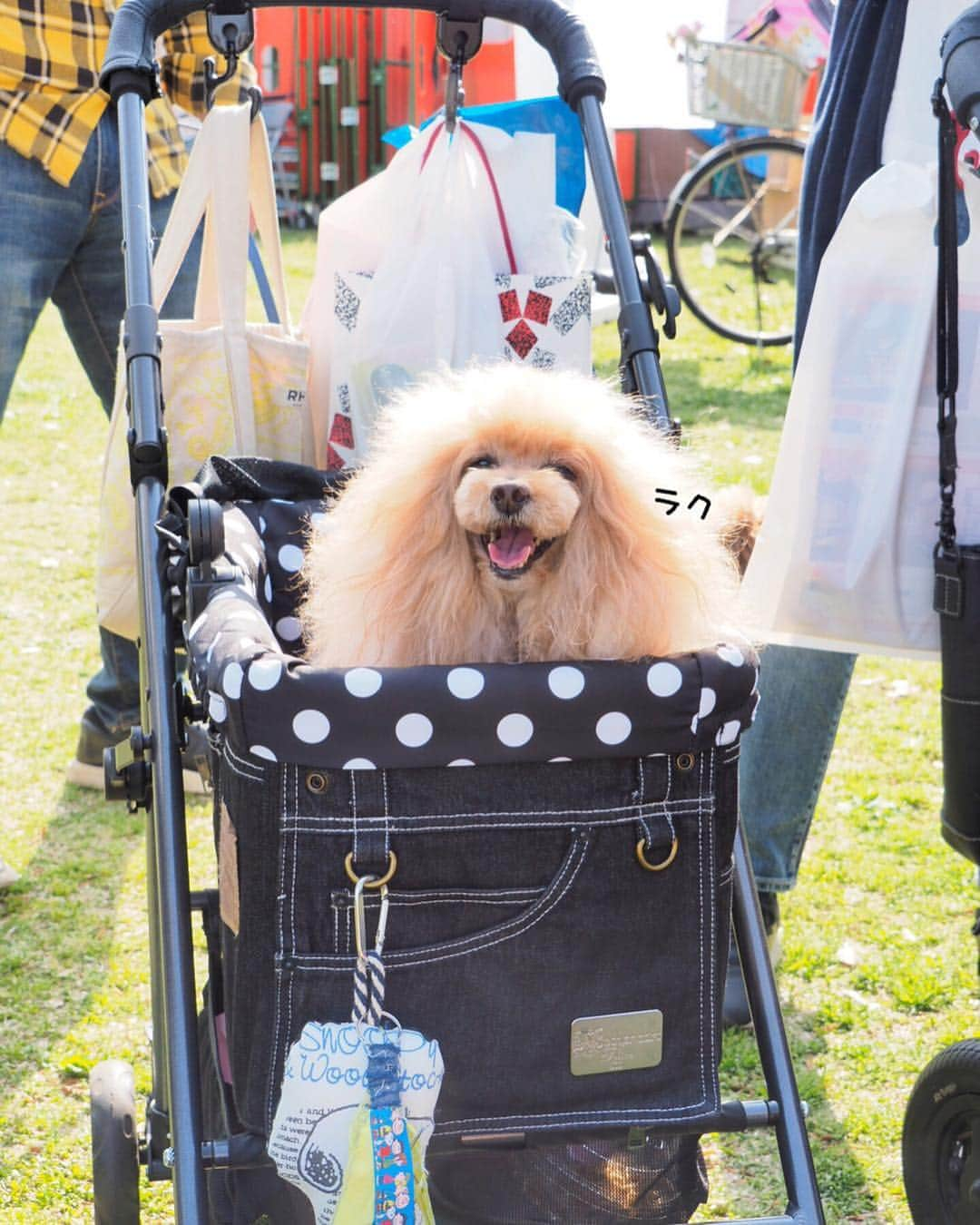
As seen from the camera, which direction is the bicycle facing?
to the viewer's left

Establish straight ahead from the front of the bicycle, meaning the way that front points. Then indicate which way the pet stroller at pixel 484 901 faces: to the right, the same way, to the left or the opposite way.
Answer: to the left

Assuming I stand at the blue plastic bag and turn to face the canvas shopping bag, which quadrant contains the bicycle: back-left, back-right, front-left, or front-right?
back-right

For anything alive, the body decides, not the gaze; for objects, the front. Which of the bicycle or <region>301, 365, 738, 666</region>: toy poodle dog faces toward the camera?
the toy poodle dog

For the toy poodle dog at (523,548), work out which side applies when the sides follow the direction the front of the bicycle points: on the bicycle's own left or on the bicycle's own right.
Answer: on the bicycle's own left

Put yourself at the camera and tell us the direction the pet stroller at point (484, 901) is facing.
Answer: facing the viewer

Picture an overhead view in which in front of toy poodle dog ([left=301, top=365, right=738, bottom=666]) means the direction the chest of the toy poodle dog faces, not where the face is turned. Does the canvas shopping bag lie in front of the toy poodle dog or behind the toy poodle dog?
behind

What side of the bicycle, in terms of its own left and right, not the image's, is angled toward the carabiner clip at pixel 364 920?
left
